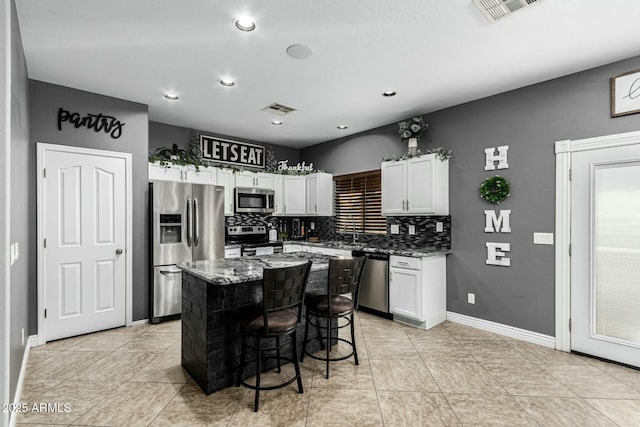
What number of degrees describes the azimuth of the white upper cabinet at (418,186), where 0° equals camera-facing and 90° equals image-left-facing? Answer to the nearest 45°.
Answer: approximately 45°

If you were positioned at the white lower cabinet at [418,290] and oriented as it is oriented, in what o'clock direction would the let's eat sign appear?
The let's eat sign is roughly at 2 o'clock from the white lower cabinet.

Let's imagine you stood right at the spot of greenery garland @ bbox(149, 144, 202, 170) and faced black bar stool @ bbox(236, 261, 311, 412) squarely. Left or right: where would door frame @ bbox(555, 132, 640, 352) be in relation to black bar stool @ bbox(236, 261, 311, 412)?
left

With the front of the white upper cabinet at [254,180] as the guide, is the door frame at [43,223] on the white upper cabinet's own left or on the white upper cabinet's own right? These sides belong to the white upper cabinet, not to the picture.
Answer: on the white upper cabinet's own right

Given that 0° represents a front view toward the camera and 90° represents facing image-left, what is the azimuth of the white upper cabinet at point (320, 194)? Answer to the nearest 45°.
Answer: approximately 45°

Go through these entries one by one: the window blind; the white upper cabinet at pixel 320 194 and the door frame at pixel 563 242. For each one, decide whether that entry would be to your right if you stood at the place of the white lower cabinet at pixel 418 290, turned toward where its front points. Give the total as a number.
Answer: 2

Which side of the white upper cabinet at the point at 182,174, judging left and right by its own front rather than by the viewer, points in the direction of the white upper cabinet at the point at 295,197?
left

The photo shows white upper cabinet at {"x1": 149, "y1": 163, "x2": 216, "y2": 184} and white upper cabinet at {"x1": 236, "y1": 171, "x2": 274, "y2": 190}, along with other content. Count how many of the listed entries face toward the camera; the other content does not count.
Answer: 2

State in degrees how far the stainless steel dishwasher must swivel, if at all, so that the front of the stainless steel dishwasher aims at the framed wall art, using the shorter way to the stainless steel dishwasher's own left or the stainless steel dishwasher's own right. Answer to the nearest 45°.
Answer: approximately 90° to the stainless steel dishwasher's own left
